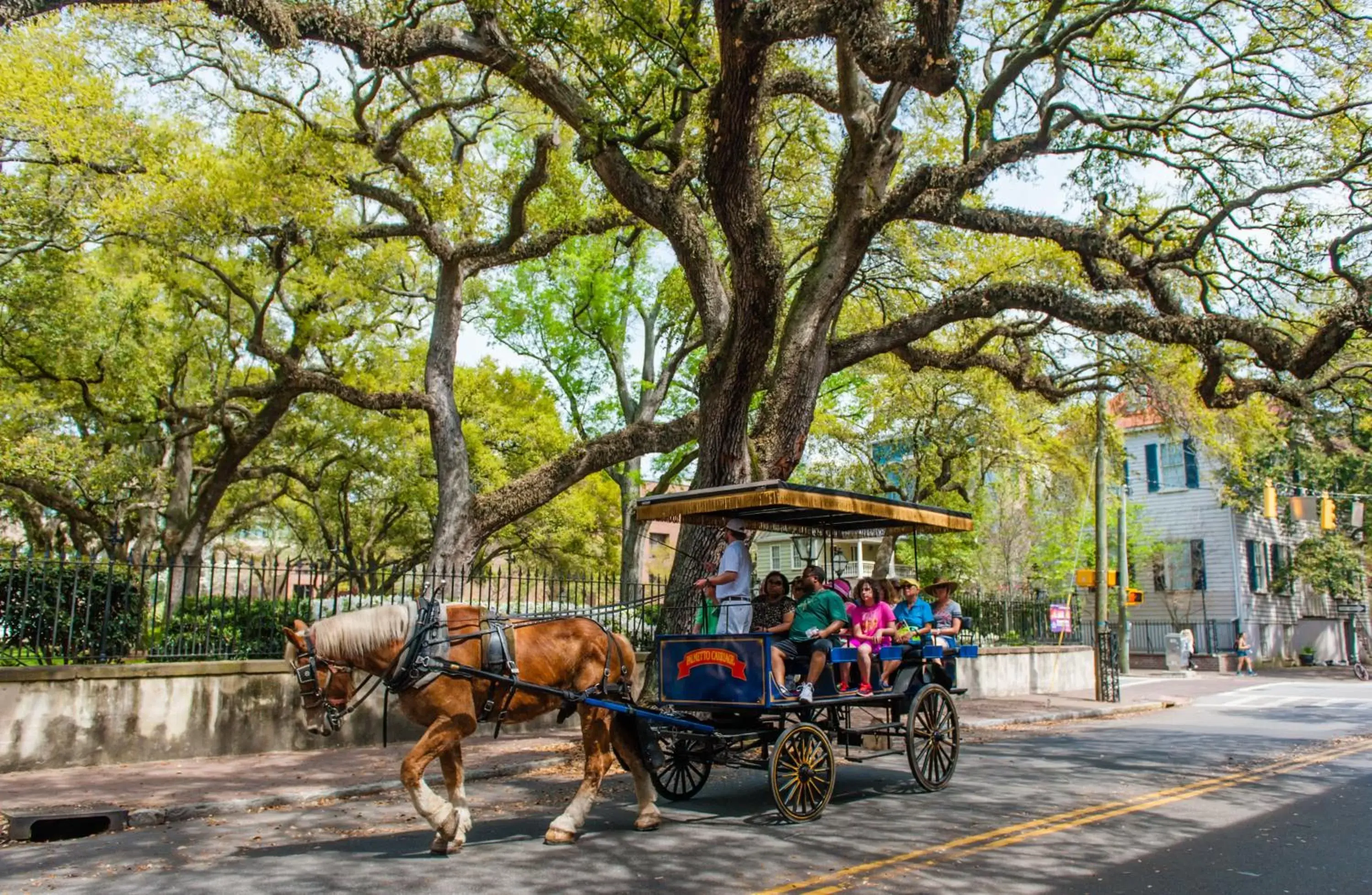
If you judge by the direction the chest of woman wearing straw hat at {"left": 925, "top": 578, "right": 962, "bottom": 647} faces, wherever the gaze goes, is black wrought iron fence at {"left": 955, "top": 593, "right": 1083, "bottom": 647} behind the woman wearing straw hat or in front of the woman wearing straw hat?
behind

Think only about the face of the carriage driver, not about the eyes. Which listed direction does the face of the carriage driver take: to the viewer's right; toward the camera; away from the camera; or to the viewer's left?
to the viewer's left

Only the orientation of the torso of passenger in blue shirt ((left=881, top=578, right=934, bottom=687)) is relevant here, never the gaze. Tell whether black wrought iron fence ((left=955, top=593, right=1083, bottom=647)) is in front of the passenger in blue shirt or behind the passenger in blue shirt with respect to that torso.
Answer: behind

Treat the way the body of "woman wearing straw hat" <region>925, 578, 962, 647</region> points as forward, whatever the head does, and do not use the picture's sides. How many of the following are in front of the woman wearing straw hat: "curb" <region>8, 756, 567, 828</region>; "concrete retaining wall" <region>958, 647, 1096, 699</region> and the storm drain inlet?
2

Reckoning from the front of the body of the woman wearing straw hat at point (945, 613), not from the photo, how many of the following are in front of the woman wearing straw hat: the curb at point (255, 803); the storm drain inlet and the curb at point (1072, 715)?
2
